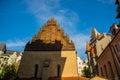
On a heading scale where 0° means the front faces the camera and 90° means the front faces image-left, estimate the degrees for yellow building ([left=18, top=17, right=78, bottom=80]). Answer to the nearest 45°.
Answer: approximately 0°
